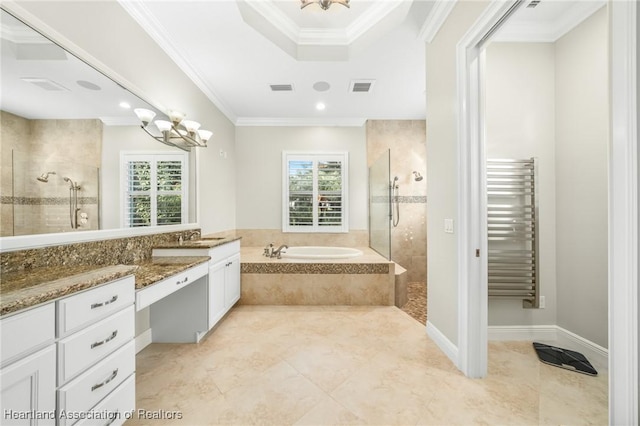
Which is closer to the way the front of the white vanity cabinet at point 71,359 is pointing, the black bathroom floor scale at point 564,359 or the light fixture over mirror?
the black bathroom floor scale

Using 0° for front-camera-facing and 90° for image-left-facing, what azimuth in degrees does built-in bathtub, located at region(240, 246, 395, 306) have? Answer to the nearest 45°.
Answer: approximately 0°

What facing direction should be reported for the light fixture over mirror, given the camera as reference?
facing the viewer and to the right of the viewer

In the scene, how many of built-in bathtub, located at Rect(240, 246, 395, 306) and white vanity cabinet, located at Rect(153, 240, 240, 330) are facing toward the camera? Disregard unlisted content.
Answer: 1

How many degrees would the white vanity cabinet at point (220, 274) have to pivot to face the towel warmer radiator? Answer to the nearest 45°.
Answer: approximately 45° to its right

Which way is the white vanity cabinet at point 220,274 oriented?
to the viewer's right

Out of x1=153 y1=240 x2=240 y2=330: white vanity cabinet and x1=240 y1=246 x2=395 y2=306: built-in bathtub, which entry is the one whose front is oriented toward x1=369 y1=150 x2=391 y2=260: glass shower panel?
the white vanity cabinet

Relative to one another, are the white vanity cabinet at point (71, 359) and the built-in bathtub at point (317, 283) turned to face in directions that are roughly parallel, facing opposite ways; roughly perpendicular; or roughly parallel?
roughly perpendicular

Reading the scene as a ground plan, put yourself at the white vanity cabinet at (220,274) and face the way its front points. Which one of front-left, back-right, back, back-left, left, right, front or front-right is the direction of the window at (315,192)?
front-left

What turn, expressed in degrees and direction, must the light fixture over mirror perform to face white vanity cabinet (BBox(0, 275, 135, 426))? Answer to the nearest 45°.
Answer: approximately 45° to its right

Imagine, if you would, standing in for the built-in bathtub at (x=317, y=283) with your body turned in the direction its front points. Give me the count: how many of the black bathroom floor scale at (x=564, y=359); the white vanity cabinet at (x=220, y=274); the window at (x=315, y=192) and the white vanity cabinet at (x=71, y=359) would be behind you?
1

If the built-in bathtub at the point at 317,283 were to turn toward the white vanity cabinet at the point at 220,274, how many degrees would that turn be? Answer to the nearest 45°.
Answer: approximately 45° to its right

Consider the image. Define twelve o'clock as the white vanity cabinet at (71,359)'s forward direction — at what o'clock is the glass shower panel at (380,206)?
The glass shower panel is roughly at 10 o'clock from the white vanity cabinet.

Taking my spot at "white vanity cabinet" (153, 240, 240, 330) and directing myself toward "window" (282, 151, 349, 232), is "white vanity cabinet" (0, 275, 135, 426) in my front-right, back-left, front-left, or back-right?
back-right
